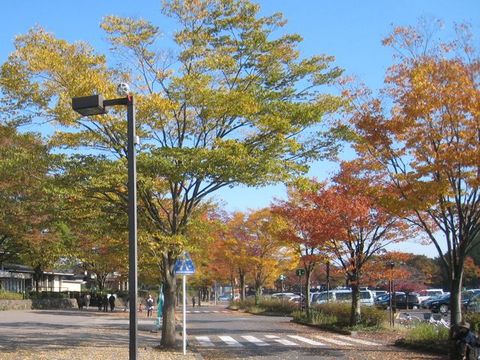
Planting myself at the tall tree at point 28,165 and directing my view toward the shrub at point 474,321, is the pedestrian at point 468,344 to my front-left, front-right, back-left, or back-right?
front-right

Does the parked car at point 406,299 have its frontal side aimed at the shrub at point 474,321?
no

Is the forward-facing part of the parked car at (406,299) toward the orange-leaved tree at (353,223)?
no

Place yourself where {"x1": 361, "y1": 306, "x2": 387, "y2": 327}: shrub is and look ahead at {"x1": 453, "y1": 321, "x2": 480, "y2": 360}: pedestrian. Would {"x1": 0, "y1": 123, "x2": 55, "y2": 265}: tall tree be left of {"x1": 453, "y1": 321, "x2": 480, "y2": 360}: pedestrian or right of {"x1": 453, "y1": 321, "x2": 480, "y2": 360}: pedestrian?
right

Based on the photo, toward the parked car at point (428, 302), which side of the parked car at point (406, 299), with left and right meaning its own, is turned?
left

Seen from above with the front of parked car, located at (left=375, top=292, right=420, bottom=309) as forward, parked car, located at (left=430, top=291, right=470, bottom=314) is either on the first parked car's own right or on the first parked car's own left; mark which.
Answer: on the first parked car's own left
